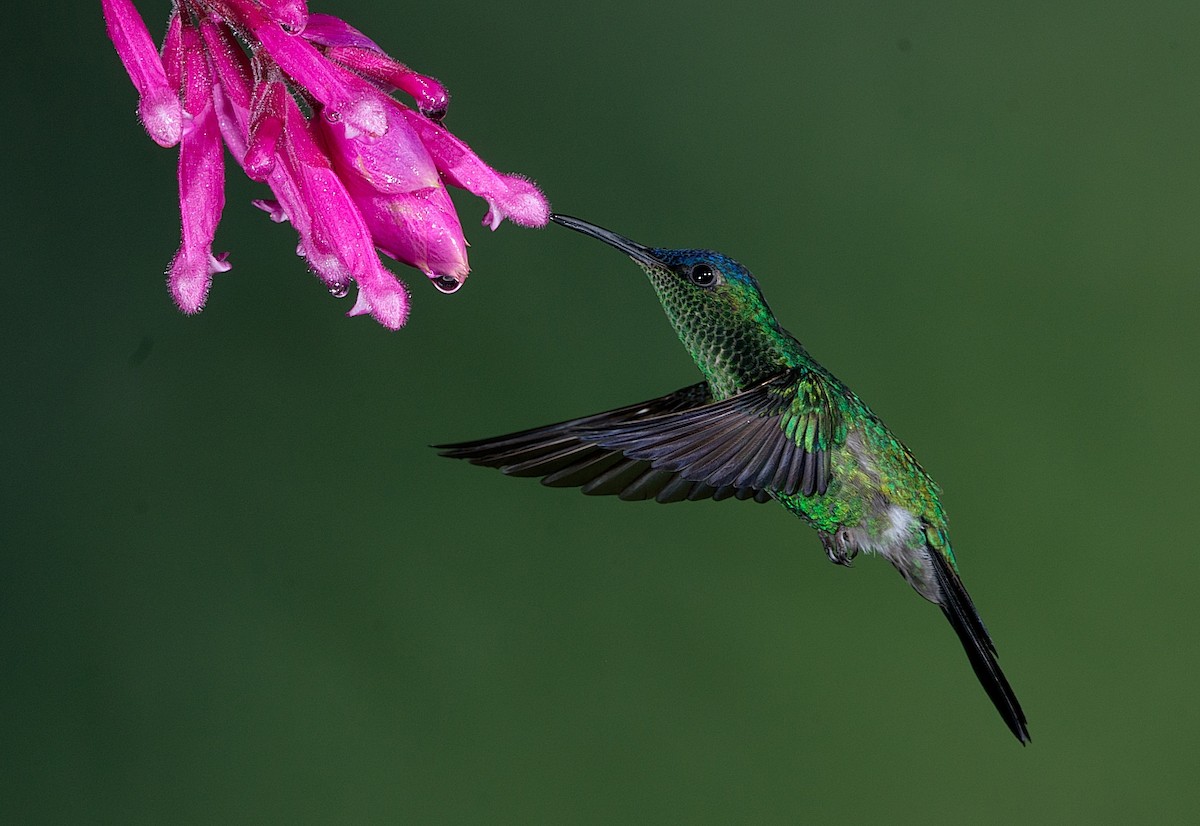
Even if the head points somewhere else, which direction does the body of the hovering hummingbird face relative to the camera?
to the viewer's left
